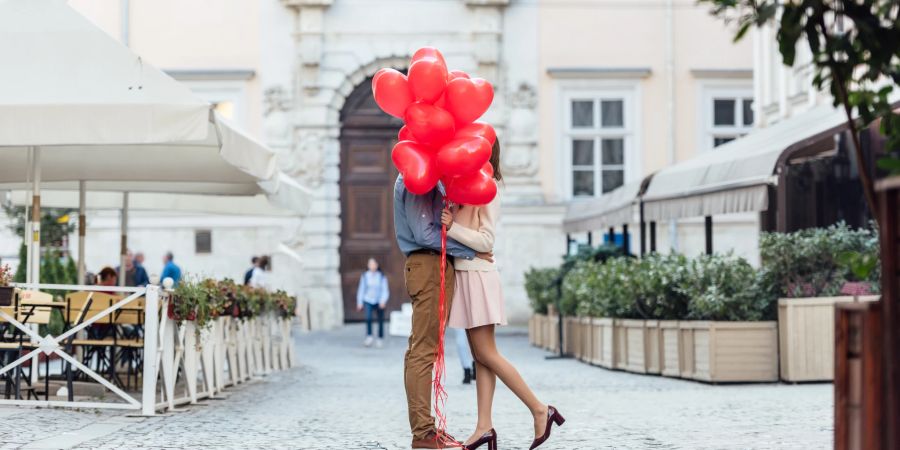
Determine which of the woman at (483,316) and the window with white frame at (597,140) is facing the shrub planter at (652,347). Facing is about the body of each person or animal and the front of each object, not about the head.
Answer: the window with white frame

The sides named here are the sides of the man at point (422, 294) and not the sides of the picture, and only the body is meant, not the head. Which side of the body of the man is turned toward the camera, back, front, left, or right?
right

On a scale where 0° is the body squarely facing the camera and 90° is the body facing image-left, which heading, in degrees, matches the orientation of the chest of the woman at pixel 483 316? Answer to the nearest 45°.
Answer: approximately 90°

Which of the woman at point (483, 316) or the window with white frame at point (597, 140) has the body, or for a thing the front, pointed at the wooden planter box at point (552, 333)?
the window with white frame

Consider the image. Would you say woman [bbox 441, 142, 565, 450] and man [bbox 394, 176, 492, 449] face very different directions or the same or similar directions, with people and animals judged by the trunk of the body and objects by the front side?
very different directions

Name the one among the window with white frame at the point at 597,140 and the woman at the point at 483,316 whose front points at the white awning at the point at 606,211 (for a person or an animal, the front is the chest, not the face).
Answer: the window with white frame

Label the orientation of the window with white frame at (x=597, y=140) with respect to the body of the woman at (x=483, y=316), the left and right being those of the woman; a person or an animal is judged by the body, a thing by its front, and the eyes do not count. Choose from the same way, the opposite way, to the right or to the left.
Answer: to the left

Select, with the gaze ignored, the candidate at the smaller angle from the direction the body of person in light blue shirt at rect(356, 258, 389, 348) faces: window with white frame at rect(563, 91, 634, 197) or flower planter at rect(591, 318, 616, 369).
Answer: the flower planter
